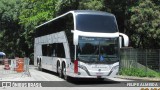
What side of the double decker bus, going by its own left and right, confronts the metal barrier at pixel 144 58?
left

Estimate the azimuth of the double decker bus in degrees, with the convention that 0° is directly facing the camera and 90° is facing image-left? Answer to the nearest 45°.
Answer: approximately 315°

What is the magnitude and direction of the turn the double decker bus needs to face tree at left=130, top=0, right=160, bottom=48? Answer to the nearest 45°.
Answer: approximately 90° to its left
